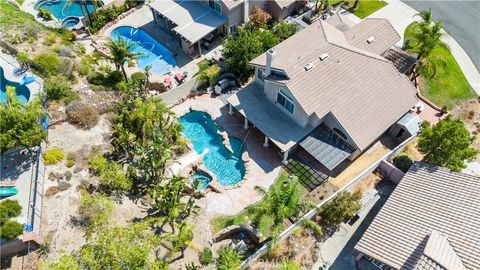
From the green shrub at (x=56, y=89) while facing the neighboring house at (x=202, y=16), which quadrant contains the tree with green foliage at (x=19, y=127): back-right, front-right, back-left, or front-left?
back-right

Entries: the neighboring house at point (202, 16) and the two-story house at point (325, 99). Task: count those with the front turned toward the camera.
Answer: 0

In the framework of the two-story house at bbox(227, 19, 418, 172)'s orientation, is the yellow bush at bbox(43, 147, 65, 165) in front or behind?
behind

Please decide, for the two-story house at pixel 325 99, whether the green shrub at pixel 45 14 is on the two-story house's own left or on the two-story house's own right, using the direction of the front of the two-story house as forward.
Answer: on the two-story house's own left

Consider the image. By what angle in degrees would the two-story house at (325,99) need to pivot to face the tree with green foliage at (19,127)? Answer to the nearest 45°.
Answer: approximately 180°

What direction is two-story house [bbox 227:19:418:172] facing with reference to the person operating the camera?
facing away from the viewer and to the right of the viewer

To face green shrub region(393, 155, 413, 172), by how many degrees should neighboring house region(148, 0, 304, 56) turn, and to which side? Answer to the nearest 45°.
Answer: approximately 90° to its right

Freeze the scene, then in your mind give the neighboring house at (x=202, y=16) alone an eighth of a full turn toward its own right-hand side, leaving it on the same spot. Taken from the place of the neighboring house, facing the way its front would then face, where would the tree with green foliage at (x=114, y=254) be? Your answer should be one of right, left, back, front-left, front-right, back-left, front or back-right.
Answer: right

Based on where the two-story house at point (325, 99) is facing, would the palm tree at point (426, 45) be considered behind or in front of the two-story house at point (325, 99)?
in front

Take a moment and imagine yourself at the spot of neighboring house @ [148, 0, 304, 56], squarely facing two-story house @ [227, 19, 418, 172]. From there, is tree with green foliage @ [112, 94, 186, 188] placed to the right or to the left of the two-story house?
right

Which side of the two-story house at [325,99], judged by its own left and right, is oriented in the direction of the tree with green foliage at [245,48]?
left

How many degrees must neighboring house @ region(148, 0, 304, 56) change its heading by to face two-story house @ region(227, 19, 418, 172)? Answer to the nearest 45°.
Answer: approximately 90° to its right

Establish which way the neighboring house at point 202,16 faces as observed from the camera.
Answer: facing away from the viewer and to the right of the viewer

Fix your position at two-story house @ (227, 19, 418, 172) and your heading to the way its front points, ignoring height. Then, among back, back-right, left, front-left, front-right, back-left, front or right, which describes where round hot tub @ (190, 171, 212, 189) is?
back
